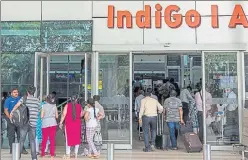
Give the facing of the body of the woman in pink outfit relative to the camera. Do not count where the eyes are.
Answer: away from the camera

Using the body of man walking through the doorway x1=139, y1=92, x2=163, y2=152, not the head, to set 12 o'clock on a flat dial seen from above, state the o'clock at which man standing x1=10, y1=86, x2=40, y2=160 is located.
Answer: man standing x1=10, y1=86, x2=40, y2=160 is roughly at 8 o'clock from man walking through the doorway x1=139, y1=92, x2=163, y2=152.

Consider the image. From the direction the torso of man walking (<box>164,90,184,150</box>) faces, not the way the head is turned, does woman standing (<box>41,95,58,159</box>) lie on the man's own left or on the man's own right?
on the man's own left

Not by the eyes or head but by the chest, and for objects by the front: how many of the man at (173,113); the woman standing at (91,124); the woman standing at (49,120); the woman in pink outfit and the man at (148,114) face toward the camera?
0

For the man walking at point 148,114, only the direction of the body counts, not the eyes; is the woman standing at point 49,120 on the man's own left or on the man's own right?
on the man's own left

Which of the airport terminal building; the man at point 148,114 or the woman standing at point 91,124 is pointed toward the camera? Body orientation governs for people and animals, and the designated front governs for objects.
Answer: the airport terminal building

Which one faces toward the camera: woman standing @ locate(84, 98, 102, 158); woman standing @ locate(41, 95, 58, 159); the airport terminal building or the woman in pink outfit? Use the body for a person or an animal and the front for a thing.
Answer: the airport terminal building

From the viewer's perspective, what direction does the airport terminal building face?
toward the camera

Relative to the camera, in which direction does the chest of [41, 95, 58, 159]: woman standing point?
away from the camera

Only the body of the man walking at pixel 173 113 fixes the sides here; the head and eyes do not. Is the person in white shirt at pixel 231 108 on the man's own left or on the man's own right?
on the man's own right

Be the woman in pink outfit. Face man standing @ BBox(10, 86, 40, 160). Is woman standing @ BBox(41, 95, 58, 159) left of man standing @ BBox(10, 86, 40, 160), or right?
right

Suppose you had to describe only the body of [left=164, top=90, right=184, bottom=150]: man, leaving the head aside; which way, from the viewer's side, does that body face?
away from the camera

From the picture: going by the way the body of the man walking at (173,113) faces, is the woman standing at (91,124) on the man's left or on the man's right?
on the man's left

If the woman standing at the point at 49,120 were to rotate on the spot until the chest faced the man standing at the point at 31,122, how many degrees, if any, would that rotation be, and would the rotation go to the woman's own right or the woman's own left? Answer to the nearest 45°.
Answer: approximately 135° to the woman's own left

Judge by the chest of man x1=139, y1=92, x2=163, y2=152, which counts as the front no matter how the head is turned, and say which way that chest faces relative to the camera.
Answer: away from the camera
